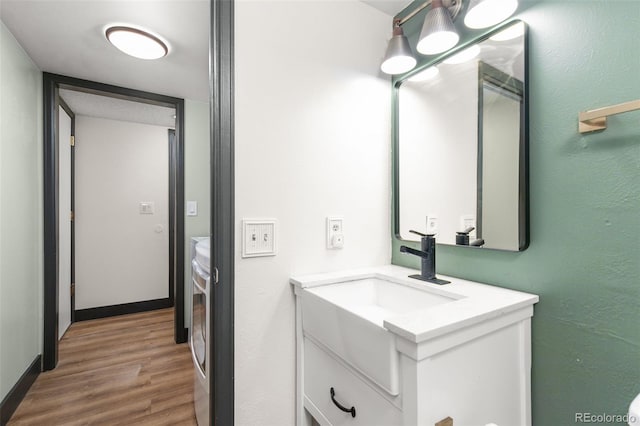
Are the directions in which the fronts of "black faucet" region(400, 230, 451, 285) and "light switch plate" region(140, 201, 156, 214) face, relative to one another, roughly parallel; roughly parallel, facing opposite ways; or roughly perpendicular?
roughly perpendicular

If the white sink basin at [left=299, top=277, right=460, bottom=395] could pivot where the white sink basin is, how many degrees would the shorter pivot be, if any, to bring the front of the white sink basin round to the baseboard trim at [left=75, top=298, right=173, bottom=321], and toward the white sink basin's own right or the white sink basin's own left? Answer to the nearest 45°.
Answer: approximately 90° to the white sink basin's own right

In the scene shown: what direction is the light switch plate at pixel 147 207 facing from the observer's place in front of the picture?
facing the viewer

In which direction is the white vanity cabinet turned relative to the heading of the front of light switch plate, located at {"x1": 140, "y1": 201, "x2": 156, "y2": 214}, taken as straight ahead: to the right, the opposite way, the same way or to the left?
to the right

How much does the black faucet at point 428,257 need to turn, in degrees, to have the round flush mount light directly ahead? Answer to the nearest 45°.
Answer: approximately 45° to its right

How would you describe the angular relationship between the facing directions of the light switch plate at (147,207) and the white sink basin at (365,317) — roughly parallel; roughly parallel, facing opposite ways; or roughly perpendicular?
roughly perpendicular

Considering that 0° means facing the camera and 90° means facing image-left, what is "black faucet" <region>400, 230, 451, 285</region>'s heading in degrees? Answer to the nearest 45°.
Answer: approximately 45°

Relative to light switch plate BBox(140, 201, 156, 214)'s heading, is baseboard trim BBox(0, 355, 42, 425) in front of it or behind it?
in front

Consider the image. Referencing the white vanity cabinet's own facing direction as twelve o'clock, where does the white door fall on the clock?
The white door is roughly at 2 o'clock from the white vanity cabinet.

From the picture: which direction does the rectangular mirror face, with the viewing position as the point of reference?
facing the viewer and to the left of the viewer

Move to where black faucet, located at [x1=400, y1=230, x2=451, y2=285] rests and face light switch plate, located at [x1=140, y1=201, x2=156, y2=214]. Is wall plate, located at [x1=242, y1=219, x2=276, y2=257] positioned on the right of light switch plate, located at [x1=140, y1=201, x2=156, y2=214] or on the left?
left

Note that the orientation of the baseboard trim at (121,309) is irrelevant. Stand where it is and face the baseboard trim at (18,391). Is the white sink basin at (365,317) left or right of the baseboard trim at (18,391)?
left
